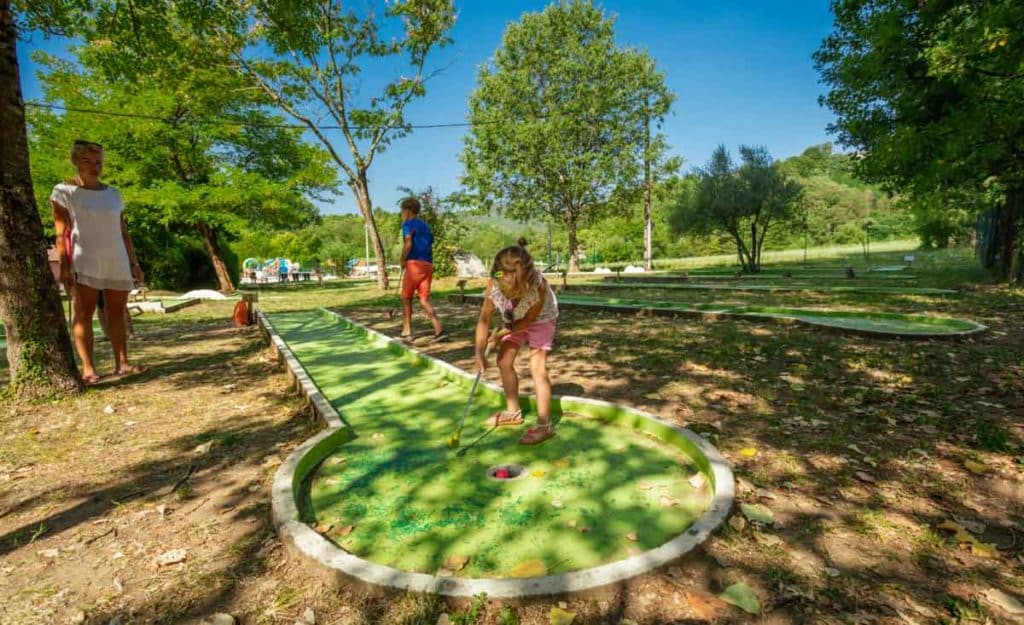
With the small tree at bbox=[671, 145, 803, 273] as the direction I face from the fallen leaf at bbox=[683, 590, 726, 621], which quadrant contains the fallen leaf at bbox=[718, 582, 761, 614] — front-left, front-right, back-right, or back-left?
front-right

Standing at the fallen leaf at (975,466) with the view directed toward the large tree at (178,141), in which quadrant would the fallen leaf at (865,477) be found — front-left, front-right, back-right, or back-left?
front-left

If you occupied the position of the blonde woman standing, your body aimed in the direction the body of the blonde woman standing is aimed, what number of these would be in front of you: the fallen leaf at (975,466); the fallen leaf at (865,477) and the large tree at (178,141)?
2

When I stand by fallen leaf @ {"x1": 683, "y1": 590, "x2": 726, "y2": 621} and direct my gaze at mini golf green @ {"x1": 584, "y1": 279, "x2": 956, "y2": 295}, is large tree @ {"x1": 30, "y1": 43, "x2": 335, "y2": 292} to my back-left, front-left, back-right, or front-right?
front-left

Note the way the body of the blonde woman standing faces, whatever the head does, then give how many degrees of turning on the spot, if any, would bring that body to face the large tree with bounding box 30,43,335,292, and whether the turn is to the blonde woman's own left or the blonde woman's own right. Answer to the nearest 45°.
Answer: approximately 135° to the blonde woman's own left

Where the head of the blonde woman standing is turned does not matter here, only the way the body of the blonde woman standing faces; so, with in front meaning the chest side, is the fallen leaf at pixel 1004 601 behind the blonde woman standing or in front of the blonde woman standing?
in front

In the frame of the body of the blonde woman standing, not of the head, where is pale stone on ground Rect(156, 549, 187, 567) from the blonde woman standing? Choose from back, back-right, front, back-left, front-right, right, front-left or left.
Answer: front-right

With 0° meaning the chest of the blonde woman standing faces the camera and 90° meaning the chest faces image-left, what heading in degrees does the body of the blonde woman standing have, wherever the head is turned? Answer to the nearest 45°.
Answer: approximately 315°

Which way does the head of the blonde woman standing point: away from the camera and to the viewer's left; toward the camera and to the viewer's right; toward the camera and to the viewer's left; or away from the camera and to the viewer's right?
toward the camera and to the viewer's right

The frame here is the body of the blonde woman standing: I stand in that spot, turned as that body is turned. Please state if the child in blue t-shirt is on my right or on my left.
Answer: on my left

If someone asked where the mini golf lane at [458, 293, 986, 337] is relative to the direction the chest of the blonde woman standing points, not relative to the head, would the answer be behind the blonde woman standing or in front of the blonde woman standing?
in front
